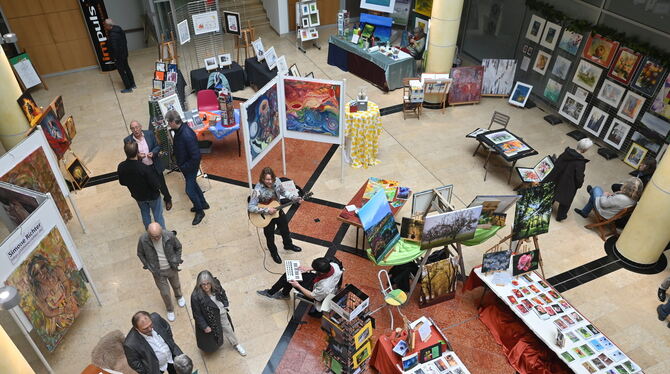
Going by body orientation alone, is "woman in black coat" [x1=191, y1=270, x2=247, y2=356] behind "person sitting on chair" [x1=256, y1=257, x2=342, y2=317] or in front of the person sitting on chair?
in front

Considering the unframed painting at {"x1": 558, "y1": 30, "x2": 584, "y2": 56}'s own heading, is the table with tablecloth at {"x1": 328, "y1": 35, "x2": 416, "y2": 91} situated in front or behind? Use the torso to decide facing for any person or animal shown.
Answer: in front

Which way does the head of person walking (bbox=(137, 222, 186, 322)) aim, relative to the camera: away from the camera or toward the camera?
toward the camera

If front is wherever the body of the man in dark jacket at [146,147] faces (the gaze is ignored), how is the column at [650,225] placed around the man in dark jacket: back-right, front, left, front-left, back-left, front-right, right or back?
front-left

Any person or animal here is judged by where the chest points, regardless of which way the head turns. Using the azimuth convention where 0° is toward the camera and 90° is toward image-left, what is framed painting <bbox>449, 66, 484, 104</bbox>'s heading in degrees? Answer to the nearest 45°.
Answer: approximately 0°

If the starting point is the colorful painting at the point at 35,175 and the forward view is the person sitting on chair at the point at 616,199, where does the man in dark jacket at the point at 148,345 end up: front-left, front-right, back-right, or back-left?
front-right

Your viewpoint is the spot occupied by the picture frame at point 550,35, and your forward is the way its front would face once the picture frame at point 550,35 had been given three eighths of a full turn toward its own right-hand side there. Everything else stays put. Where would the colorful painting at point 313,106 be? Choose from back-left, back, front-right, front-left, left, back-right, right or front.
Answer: back-left

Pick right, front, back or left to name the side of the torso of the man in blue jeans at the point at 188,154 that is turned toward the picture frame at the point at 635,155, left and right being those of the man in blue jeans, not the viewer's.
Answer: back

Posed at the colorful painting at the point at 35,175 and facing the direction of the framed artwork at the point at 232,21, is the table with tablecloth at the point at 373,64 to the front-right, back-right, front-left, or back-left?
front-right

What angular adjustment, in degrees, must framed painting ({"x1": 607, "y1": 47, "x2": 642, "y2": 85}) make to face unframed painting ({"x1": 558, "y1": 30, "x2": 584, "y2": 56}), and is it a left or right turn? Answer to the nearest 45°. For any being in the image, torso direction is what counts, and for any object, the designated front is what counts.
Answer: approximately 90° to its right

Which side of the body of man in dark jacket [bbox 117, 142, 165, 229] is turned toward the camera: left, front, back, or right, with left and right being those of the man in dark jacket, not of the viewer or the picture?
back

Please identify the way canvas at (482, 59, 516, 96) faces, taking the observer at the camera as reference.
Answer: facing the viewer

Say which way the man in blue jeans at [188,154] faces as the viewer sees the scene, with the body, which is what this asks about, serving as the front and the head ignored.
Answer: to the viewer's left
